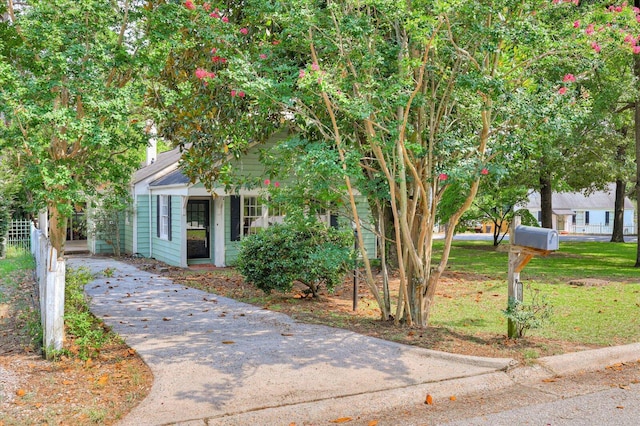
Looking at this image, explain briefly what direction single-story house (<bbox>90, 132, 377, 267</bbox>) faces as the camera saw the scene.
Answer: facing the viewer and to the right of the viewer

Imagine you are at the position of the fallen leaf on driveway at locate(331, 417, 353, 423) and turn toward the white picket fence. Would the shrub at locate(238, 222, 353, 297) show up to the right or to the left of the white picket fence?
right

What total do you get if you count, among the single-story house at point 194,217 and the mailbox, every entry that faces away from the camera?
0

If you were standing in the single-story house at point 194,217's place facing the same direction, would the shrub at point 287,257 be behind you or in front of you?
in front

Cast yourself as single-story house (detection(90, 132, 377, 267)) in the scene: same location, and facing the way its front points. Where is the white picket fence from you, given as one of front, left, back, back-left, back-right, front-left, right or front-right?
front-right

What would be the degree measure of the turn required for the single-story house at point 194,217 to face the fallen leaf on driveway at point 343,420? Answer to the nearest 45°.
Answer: approximately 45° to its right

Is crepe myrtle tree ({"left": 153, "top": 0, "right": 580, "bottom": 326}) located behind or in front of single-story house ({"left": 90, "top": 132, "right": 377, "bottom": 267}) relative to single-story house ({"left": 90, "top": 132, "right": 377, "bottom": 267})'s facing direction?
in front
